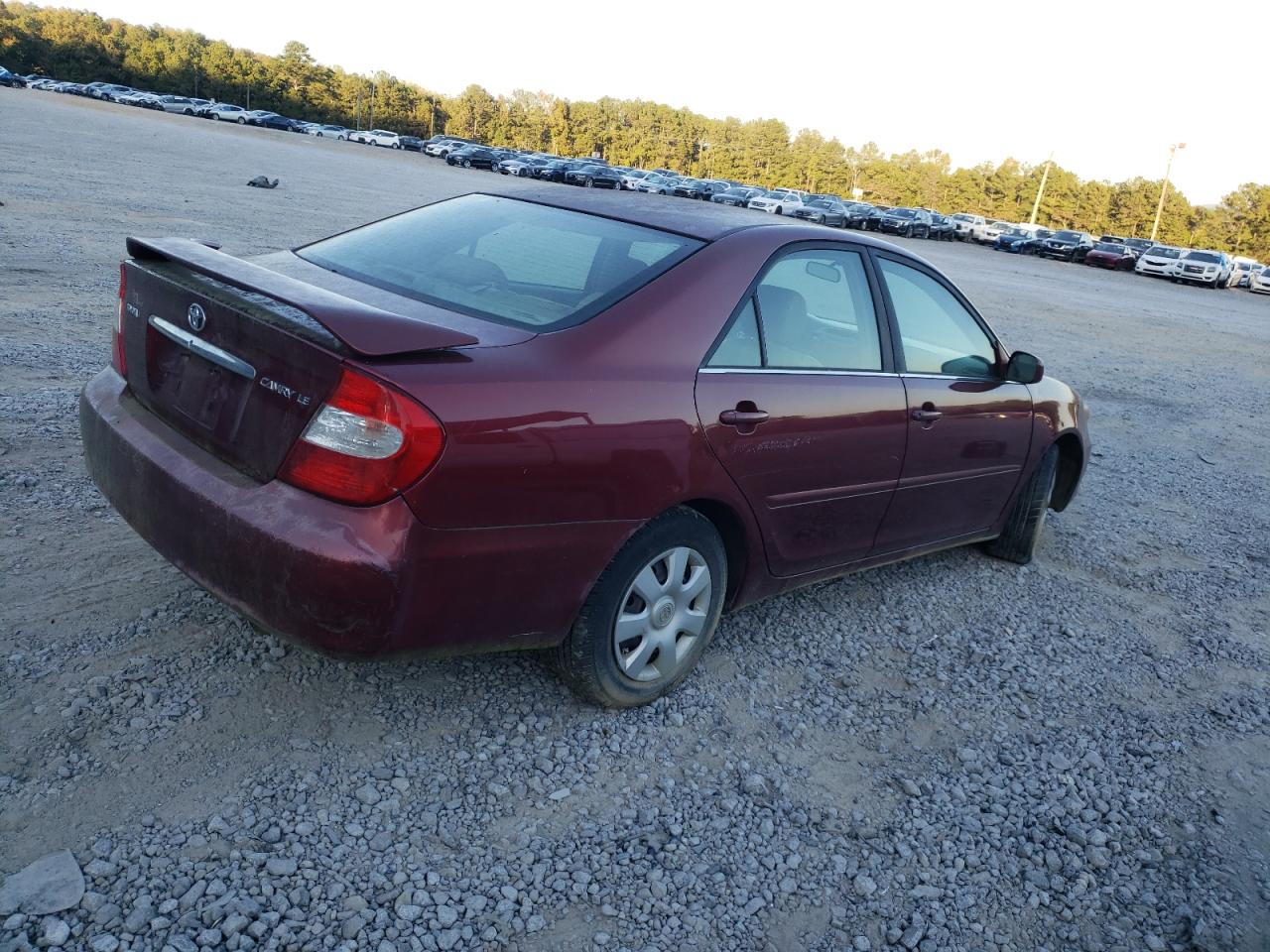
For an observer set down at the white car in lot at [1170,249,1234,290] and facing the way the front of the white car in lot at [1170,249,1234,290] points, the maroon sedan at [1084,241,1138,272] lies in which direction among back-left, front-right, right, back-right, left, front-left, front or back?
right

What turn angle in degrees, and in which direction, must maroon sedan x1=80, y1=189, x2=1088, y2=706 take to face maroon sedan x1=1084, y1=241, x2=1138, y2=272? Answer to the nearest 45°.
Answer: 0° — it already faces it

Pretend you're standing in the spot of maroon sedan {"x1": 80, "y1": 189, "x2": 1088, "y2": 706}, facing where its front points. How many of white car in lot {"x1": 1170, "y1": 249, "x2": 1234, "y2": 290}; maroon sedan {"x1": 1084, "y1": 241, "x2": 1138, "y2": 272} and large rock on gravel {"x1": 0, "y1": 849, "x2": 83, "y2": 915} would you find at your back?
1

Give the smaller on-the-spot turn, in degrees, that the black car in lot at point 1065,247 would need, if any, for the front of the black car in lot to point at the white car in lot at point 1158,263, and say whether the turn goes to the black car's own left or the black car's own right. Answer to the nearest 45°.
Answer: approximately 90° to the black car's own left

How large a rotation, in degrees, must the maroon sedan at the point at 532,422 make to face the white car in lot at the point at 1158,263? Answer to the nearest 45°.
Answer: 0° — it already faces it

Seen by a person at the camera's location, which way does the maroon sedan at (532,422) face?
facing away from the viewer and to the right of the viewer

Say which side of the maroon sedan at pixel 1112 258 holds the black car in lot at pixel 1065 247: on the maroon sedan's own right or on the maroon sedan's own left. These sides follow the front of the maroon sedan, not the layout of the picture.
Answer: on the maroon sedan's own right

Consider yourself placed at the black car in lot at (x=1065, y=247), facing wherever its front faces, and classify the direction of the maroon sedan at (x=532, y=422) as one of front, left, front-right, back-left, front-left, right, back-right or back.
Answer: front-left

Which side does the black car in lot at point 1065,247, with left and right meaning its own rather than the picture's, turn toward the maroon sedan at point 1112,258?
left

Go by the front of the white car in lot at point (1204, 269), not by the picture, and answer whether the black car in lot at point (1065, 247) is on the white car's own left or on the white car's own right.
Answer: on the white car's own right
